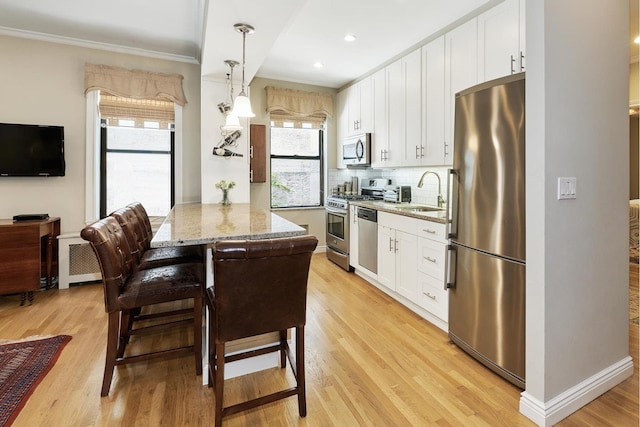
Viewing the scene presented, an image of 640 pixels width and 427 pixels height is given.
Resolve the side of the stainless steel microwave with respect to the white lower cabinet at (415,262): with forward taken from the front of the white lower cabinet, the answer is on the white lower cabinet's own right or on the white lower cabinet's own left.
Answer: on the white lower cabinet's own right

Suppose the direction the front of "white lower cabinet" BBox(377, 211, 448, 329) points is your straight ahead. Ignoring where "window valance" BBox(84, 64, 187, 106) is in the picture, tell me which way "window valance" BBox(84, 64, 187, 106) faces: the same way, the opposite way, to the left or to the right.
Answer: to the left

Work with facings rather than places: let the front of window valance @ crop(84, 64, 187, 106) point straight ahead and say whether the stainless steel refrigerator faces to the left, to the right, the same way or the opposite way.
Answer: to the right

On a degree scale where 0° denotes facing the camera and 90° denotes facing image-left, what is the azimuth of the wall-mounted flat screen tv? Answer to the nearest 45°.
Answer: approximately 315°

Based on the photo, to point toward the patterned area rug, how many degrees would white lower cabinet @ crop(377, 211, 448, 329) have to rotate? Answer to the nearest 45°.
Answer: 0° — it already faces it
